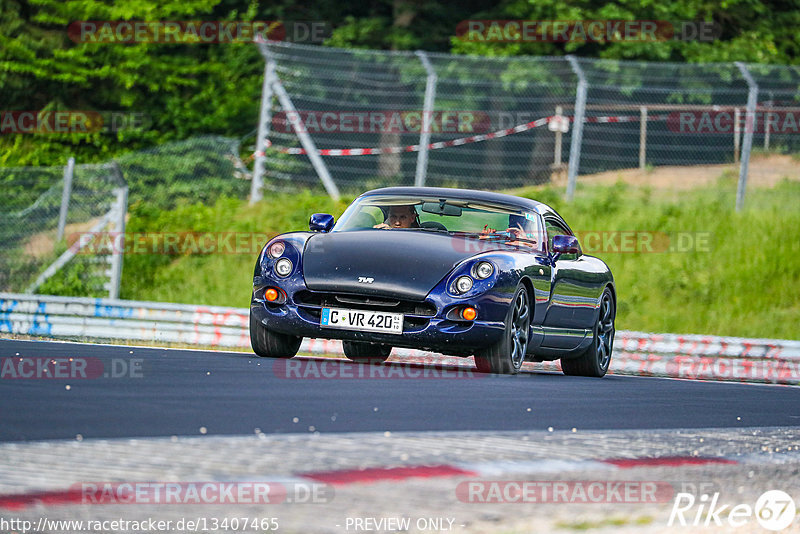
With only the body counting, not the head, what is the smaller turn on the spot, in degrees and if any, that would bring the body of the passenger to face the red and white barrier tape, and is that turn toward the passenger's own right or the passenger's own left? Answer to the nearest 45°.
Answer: approximately 135° to the passenger's own right

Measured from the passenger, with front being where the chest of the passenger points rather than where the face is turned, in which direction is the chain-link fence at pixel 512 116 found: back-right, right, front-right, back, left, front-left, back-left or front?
back-right

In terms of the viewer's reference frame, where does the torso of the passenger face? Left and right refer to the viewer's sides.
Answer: facing the viewer and to the left of the viewer

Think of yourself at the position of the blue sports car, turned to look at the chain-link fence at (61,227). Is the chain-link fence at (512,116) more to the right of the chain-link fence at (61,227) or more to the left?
right

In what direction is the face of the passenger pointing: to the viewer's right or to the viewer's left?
to the viewer's left

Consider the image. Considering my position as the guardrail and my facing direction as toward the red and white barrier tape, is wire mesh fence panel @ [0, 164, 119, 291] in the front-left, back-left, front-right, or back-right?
front-left

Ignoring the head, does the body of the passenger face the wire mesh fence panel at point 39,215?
no

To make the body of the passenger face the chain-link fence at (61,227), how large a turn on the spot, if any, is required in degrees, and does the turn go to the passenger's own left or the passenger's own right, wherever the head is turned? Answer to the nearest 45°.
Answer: approximately 90° to the passenger's own right
